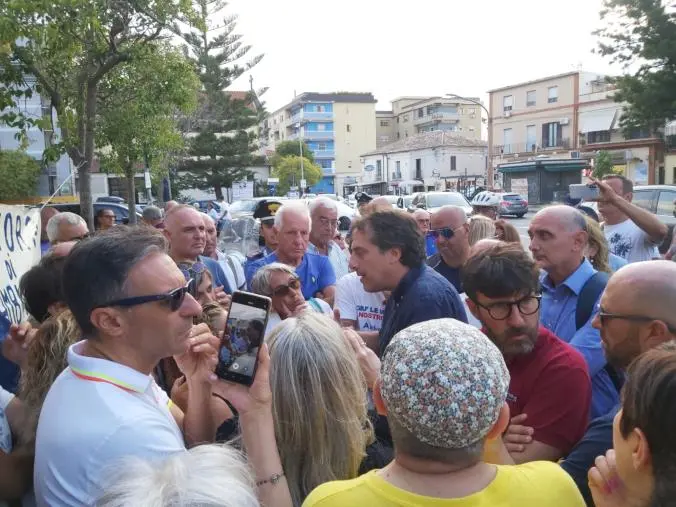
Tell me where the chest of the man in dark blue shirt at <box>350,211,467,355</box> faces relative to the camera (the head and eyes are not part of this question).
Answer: to the viewer's left

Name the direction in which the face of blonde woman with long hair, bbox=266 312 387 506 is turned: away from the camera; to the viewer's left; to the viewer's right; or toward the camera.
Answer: away from the camera

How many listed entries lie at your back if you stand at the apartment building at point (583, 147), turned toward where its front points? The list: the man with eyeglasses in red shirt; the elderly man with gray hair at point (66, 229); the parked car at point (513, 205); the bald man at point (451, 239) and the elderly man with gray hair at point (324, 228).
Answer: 0

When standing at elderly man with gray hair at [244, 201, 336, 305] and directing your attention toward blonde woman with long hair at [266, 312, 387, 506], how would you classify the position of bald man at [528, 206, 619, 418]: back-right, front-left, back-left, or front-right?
front-left

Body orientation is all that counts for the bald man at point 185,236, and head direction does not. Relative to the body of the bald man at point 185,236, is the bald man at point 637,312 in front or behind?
in front

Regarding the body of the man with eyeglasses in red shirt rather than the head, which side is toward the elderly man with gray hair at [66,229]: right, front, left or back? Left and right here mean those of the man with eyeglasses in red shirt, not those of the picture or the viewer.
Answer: right

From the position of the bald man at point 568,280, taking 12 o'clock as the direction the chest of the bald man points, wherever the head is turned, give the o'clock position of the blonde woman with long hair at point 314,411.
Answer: The blonde woman with long hair is roughly at 11 o'clock from the bald man.

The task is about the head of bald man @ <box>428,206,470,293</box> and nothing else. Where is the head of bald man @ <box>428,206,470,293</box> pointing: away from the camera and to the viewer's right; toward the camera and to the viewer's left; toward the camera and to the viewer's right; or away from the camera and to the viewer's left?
toward the camera and to the viewer's left

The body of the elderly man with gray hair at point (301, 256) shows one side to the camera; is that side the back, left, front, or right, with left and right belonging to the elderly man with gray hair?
front

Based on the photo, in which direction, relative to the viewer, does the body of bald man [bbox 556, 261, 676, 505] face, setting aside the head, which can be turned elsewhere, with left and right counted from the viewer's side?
facing to the left of the viewer

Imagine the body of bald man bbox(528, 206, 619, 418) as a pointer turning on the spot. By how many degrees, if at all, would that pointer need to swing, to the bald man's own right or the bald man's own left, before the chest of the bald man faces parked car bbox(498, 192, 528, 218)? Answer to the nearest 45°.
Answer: approximately 135° to the bald man's own right

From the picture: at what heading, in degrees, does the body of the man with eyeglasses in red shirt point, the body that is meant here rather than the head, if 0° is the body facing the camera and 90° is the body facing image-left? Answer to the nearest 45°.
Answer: approximately 45°

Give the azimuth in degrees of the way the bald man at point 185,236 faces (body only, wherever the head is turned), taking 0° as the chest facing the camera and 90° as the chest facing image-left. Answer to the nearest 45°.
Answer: approximately 315°

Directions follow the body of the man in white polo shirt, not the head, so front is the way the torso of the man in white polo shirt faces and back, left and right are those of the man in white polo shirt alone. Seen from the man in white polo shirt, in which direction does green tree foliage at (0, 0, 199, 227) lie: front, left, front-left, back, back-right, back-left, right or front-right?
left

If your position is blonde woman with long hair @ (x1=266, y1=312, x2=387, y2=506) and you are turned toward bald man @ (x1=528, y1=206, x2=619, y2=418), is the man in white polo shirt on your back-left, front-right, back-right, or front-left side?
back-left

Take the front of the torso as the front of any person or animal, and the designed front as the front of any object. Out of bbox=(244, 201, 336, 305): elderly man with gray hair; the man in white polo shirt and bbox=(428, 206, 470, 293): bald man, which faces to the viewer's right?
the man in white polo shirt

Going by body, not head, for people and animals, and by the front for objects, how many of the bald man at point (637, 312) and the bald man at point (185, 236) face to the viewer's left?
1

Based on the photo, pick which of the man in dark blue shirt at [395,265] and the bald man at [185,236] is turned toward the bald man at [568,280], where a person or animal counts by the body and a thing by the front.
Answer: the bald man at [185,236]

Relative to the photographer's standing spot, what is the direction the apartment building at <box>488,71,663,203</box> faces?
facing the viewer and to the left of the viewer
